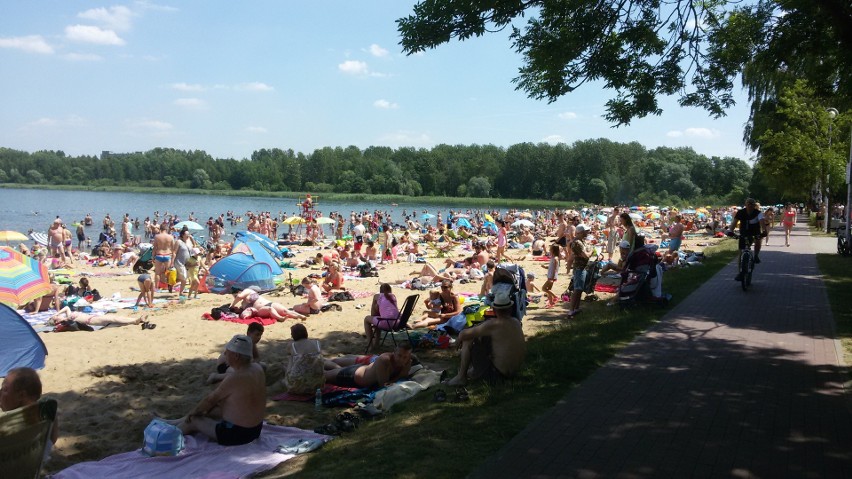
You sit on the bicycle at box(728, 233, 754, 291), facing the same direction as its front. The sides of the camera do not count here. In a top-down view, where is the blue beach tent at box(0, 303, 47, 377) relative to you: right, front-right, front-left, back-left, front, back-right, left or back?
front-right

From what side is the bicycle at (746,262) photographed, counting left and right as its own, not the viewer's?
front

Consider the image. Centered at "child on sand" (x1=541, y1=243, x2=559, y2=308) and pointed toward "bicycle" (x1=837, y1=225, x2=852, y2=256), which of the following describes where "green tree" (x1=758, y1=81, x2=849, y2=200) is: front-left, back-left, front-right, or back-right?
front-left

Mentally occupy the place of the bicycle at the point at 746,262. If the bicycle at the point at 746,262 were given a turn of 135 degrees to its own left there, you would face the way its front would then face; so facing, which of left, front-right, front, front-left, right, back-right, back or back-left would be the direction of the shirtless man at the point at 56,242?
back-left

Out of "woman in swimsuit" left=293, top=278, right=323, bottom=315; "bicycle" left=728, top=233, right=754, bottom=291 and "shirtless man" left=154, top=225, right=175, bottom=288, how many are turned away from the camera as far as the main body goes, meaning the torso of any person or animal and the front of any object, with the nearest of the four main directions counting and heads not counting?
1

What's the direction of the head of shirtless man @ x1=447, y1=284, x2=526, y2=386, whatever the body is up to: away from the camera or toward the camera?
away from the camera

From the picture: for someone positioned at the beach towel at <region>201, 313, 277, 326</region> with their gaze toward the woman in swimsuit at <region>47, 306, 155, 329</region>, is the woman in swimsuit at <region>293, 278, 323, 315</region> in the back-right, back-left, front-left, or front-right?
back-right

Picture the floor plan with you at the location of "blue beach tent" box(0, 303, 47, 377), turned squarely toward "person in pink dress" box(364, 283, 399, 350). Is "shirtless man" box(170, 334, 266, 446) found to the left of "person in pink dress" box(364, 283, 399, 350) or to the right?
right

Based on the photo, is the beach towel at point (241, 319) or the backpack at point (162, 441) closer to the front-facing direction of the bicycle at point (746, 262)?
the backpack

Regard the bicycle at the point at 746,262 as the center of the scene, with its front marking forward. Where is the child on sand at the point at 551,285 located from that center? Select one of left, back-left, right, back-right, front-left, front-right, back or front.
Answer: right

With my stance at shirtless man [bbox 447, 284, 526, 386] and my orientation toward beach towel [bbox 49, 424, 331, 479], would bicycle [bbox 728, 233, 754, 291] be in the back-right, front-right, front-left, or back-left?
back-right

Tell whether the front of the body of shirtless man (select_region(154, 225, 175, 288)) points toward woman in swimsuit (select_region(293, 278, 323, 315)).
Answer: no

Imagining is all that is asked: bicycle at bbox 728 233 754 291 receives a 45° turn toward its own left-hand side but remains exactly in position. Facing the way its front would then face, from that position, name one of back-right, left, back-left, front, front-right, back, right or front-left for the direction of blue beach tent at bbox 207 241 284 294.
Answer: back-right

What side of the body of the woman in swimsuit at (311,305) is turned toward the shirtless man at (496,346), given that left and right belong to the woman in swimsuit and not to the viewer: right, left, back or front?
left
